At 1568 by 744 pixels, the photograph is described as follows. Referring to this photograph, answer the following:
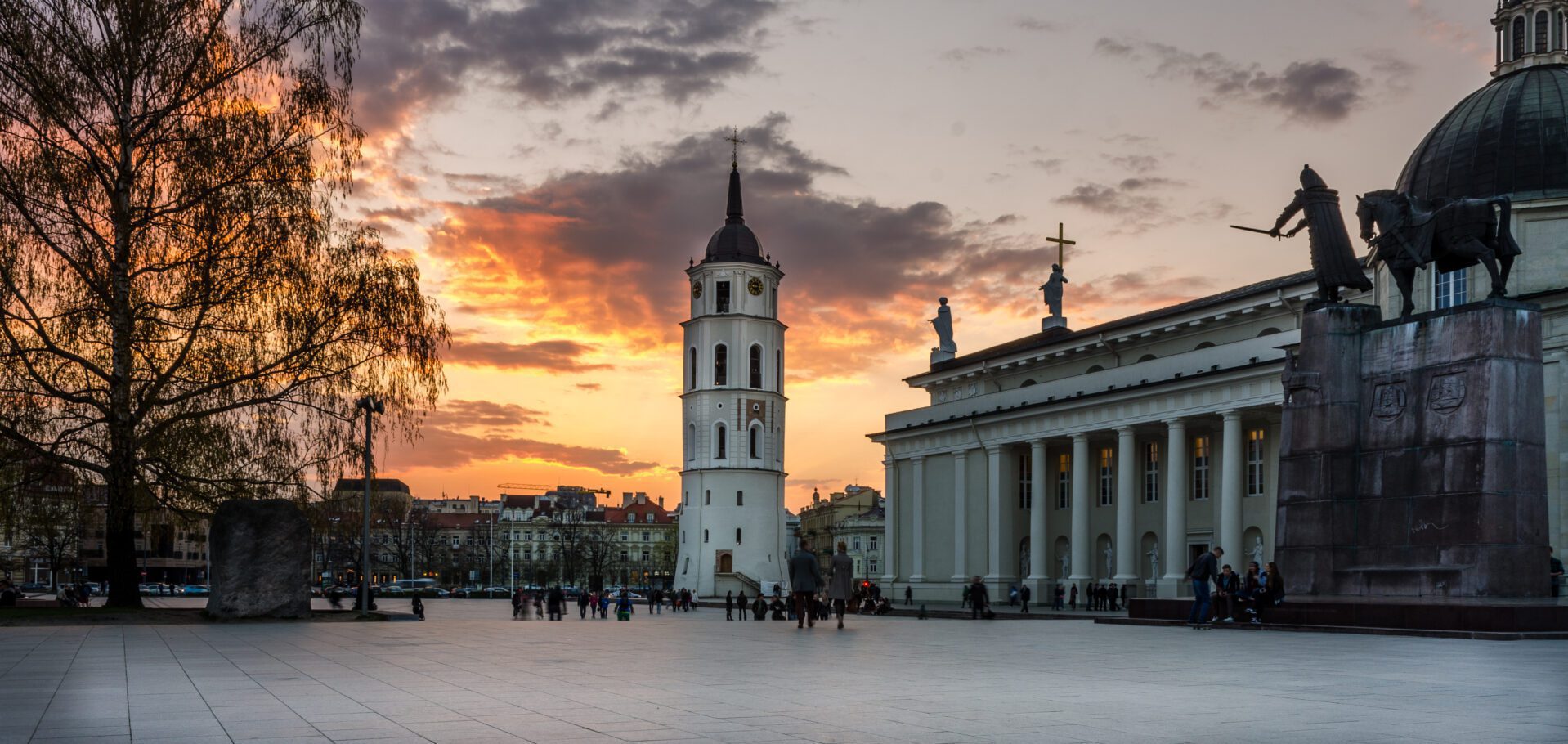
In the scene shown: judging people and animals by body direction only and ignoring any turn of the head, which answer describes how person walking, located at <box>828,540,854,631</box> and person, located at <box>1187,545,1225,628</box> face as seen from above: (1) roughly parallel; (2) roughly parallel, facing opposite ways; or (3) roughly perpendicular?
roughly perpendicular

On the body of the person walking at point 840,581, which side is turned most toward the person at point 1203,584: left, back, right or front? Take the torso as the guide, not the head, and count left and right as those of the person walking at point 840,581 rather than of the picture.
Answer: right

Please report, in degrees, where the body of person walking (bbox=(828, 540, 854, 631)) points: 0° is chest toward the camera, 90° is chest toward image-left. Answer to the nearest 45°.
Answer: approximately 180°

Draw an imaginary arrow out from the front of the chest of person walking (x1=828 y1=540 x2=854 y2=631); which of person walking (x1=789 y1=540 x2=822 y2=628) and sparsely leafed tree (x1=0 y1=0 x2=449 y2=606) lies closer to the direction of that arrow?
the sparsely leafed tree
